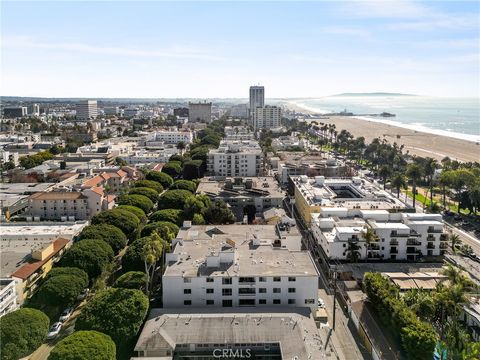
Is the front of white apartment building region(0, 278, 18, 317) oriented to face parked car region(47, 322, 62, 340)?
yes
